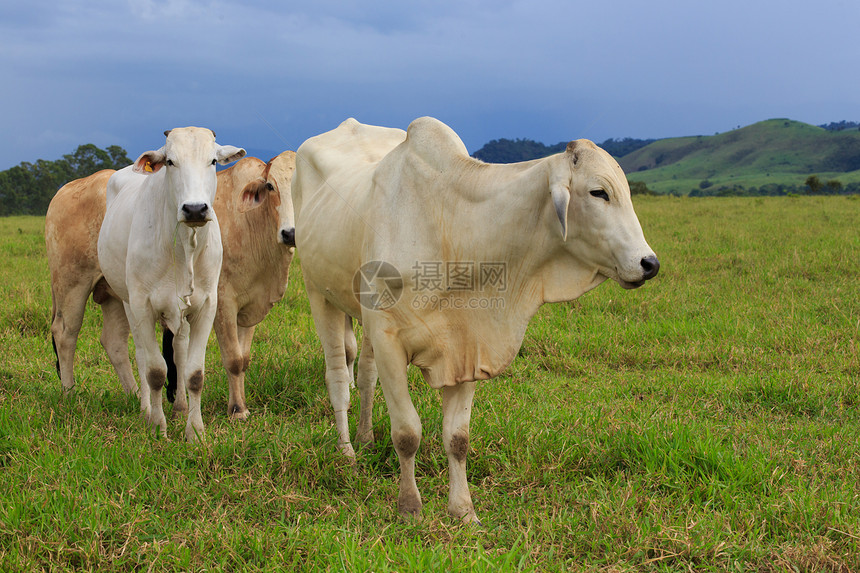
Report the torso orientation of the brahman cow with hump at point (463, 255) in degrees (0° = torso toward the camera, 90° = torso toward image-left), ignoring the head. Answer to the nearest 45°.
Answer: approximately 315°

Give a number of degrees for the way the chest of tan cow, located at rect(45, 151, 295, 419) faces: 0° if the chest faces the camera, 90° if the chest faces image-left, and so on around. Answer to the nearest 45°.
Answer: approximately 315°

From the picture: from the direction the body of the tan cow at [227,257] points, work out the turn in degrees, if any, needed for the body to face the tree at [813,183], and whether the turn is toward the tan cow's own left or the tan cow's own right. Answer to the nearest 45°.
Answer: approximately 90° to the tan cow's own left

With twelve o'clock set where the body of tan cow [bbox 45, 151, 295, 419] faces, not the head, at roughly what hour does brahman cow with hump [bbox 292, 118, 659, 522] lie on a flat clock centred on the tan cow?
The brahman cow with hump is roughly at 1 o'clock from the tan cow.

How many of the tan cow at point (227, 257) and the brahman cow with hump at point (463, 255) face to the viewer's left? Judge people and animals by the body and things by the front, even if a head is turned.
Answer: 0

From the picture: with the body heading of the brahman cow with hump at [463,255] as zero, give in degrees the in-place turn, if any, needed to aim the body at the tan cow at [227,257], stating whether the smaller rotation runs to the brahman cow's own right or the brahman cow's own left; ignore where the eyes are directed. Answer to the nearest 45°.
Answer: approximately 180°
